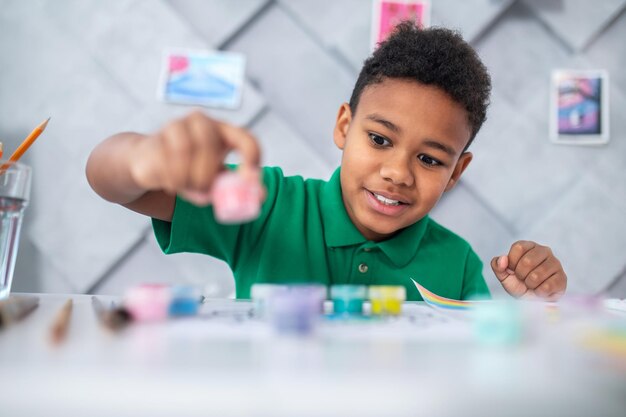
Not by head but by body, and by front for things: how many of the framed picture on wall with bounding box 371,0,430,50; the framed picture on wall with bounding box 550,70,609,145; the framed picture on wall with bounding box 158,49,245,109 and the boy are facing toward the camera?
4

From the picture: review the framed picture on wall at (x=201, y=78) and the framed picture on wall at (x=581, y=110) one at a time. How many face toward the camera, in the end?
2

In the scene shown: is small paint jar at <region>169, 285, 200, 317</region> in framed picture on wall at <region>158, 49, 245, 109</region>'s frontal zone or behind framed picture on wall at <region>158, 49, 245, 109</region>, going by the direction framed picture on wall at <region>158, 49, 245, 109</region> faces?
frontal zone

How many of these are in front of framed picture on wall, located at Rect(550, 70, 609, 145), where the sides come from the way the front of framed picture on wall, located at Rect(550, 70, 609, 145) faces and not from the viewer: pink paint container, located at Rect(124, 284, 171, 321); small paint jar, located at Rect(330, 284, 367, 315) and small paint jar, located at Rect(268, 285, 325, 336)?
3

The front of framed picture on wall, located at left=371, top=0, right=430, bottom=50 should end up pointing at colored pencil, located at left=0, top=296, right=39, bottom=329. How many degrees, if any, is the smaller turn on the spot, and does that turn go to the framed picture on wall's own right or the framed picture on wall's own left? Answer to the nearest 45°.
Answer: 0° — it already faces it

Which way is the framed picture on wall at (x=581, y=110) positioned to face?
toward the camera

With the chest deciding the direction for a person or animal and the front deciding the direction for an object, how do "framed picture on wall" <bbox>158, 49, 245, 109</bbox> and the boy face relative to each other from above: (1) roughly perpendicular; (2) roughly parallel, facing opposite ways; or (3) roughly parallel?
roughly parallel

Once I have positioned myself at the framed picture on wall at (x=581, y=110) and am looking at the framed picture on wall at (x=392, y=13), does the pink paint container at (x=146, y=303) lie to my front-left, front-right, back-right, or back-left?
front-left

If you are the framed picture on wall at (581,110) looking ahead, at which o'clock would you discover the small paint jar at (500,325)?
The small paint jar is roughly at 12 o'clock from the framed picture on wall.

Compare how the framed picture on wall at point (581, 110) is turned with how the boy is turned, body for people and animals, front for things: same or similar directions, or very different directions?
same or similar directions

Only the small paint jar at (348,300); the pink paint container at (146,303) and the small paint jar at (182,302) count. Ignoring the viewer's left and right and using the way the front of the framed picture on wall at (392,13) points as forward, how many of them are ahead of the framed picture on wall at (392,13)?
3

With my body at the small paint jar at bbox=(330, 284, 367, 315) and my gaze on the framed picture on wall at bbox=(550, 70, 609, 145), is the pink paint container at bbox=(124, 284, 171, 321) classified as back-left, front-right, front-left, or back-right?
back-left

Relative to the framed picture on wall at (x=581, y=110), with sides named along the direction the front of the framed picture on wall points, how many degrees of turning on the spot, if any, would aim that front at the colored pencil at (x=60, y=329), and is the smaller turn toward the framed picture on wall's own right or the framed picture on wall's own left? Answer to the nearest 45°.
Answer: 0° — it already faces it

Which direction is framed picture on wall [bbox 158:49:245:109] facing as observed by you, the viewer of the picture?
facing the viewer

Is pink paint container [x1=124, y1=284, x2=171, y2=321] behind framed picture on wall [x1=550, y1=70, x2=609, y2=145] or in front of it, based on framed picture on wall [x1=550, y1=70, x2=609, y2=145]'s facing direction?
in front

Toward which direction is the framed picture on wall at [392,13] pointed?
toward the camera
